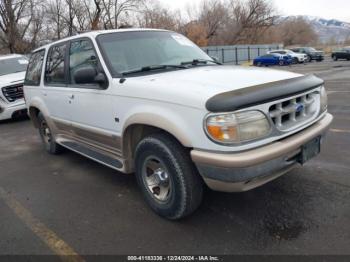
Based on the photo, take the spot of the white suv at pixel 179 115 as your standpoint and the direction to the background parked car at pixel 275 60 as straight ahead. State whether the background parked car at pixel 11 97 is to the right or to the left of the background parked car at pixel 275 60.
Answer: left

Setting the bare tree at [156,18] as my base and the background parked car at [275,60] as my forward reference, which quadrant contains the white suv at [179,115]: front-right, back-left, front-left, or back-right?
front-right

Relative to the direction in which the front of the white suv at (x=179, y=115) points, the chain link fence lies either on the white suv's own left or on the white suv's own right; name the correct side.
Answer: on the white suv's own left

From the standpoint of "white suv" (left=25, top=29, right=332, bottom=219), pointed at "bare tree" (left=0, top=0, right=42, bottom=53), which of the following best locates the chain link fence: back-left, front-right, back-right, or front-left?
front-right

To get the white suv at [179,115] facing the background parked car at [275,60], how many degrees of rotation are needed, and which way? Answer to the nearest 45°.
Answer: approximately 135° to its left

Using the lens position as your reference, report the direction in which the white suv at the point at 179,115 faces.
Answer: facing the viewer and to the right of the viewer

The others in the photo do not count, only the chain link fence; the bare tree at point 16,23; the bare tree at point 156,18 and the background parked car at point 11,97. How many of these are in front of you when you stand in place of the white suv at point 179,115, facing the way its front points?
0

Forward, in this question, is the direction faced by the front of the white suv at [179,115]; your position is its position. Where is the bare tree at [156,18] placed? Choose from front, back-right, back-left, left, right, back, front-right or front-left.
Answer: back-left

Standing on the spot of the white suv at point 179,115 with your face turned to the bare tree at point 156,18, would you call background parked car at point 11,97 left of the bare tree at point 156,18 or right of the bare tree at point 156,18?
left

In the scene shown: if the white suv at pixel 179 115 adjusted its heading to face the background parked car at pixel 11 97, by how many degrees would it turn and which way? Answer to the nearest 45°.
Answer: approximately 180°

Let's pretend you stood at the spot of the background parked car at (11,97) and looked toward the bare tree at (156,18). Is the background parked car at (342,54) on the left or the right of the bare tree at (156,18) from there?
right

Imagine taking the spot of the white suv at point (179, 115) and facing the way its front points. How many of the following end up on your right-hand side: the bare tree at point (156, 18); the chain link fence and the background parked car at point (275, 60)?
0

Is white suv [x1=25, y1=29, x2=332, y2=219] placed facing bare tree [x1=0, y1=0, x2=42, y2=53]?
no
